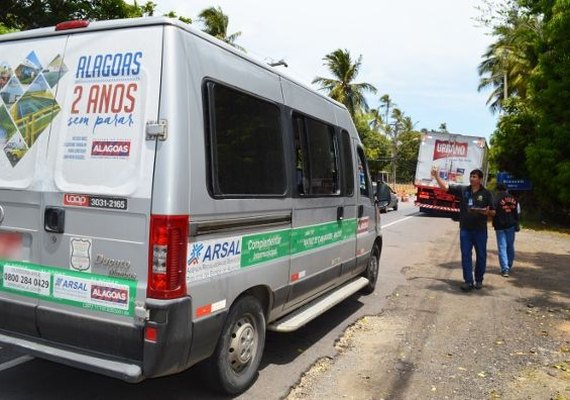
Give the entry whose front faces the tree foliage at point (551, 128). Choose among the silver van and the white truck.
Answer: the silver van

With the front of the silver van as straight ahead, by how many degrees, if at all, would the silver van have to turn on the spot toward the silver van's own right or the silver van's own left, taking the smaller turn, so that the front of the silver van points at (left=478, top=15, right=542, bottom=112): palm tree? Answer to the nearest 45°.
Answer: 0° — it already faces it

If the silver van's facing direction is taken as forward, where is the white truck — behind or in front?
in front

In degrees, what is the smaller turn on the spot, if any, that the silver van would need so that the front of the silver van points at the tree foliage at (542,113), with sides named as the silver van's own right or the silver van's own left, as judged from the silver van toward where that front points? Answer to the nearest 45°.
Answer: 0° — it already faces it

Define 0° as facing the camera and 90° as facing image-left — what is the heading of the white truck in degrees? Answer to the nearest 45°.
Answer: approximately 180°

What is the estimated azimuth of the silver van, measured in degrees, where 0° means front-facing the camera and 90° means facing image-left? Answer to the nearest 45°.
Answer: approximately 225°

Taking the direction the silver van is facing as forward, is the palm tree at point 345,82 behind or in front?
in front

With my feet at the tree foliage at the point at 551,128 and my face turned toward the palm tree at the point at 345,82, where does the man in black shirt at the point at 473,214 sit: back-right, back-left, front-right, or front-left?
back-left
